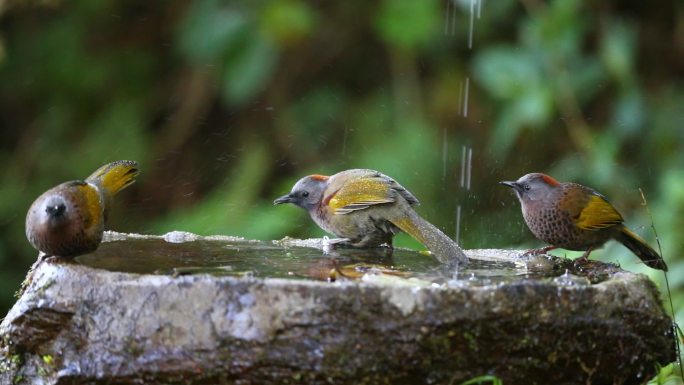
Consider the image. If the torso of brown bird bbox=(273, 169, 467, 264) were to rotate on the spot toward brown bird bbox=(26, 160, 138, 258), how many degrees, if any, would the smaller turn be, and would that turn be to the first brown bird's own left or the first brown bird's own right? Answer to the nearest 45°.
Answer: approximately 45° to the first brown bird's own left

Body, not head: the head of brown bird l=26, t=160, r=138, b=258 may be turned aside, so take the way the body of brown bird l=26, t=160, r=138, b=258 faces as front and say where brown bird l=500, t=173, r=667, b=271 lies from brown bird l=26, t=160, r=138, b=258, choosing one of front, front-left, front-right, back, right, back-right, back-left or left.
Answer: back-left

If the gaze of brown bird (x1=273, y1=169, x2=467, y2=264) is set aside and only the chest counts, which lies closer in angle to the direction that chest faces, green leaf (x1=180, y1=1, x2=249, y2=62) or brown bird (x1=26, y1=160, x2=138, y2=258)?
the brown bird

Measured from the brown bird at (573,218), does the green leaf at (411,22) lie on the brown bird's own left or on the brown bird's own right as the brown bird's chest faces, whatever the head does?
on the brown bird's own right

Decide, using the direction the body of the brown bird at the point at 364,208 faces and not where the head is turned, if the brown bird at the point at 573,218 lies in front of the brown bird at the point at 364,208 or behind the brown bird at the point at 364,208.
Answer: behind

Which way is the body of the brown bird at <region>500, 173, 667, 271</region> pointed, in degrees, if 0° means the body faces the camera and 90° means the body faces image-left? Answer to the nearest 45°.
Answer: approximately 90°

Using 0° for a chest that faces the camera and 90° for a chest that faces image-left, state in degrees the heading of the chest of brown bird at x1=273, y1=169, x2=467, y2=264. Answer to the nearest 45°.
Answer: approximately 90°

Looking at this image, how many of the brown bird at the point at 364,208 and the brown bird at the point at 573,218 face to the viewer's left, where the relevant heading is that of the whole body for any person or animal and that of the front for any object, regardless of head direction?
2

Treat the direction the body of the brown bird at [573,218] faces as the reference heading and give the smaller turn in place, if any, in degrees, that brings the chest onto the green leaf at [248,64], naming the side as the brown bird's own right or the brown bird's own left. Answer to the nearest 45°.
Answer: approximately 45° to the brown bird's own right

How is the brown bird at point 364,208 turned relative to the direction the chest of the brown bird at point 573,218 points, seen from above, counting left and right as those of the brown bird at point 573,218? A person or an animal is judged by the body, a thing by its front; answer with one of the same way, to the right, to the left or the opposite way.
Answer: the same way

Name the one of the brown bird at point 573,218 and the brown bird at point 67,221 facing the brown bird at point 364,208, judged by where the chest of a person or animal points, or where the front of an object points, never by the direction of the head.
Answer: the brown bird at point 573,218

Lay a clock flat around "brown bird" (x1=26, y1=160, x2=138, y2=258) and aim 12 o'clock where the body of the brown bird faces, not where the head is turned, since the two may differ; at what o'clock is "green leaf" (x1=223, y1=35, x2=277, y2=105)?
The green leaf is roughly at 5 o'clock from the brown bird.

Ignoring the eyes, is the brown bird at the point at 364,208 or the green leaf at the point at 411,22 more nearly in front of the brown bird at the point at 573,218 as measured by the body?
the brown bird

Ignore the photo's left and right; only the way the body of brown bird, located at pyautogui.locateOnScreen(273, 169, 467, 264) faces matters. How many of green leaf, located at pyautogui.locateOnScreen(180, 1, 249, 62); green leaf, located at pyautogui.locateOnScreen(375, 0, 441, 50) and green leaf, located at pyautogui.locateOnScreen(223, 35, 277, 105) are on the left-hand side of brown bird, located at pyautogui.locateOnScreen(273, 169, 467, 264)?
0

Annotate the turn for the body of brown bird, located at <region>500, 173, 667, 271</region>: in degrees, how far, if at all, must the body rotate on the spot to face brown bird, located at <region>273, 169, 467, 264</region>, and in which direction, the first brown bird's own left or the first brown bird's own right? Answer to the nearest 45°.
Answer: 0° — it already faces it
